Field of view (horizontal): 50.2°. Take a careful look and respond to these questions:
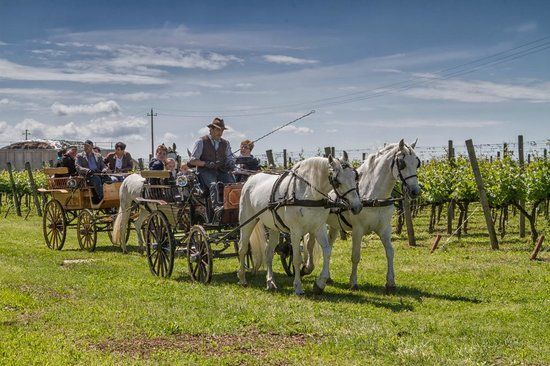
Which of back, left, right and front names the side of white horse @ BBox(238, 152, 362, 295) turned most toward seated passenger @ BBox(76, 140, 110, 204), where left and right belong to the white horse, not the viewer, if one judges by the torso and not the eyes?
back

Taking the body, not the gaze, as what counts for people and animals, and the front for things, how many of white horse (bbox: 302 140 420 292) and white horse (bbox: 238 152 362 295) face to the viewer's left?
0

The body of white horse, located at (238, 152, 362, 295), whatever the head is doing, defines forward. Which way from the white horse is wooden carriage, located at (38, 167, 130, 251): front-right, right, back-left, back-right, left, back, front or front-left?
back

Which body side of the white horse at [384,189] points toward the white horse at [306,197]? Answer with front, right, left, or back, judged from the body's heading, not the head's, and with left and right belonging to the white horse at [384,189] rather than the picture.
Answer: right

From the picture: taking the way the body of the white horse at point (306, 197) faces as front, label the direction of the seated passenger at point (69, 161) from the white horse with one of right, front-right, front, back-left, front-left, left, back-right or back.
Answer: back

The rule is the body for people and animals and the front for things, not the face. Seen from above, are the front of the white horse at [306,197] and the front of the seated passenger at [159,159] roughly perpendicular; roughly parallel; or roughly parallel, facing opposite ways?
roughly parallel

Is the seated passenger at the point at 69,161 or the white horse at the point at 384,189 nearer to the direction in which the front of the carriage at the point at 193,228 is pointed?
the white horse

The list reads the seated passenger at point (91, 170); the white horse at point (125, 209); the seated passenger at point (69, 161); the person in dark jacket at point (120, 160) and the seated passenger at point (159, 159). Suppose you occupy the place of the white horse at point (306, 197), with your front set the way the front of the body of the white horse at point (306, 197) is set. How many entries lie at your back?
5

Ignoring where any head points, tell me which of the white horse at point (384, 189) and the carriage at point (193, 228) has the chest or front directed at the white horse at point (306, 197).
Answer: the carriage

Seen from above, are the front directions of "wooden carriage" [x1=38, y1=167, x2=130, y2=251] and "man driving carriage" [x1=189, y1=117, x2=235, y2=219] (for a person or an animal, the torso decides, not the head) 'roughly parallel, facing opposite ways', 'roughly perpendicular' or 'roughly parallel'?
roughly parallel

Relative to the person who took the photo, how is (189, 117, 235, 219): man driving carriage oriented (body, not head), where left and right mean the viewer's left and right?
facing the viewer and to the right of the viewer
